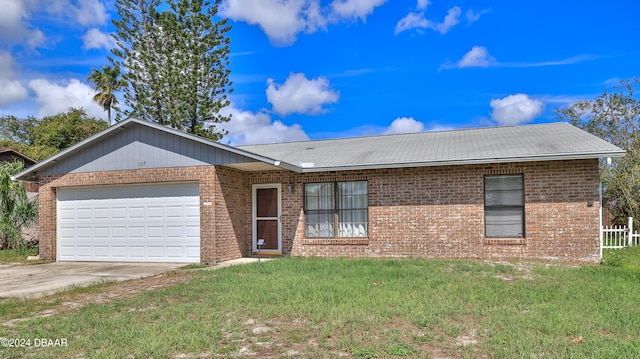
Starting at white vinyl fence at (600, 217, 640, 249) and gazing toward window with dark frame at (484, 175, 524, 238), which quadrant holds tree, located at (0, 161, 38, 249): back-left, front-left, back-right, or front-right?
front-right

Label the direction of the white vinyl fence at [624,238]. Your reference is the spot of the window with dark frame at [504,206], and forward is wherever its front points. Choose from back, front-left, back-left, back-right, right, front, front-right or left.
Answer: back-left

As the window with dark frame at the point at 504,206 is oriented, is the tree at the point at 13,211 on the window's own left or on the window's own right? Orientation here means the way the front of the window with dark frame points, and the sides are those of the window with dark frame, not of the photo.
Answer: on the window's own right

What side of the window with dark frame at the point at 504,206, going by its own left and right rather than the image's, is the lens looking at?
front
